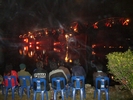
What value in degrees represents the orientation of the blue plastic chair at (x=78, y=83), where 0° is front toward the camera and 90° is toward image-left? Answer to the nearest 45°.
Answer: approximately 180°
